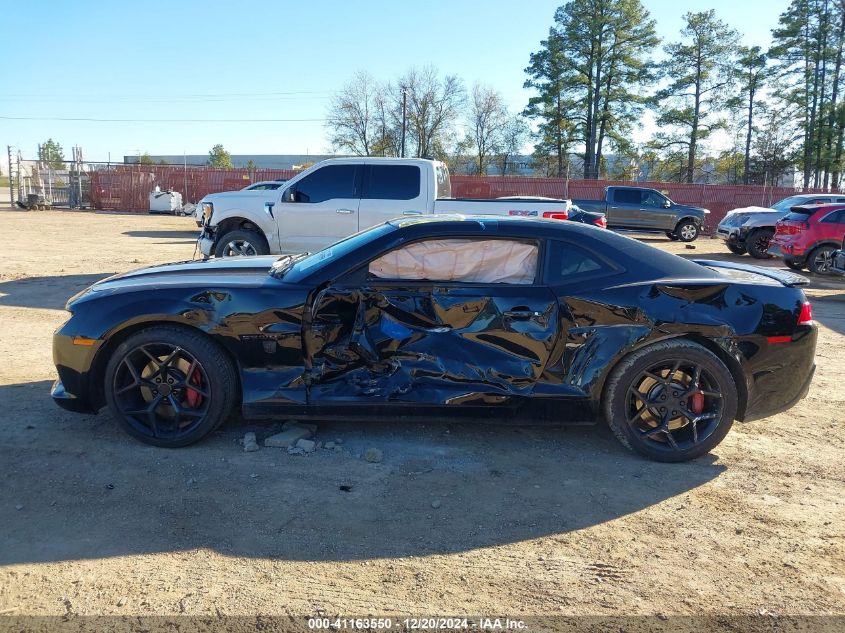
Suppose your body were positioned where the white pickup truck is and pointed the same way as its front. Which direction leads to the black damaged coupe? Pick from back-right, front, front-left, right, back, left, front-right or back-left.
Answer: left

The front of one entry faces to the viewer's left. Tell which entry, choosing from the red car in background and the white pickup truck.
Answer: the white pickup truck

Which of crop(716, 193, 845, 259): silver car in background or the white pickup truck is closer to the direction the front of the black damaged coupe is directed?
the white pickup truck

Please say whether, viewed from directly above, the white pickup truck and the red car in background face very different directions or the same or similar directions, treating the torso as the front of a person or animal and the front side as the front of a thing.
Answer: very different directions

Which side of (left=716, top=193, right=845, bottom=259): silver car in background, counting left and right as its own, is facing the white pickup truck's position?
front

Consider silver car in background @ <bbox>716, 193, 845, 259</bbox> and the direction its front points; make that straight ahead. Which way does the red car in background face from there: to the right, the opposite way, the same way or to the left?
the opposite way

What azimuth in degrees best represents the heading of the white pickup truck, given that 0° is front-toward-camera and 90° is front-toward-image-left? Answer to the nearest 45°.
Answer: approximately 90°

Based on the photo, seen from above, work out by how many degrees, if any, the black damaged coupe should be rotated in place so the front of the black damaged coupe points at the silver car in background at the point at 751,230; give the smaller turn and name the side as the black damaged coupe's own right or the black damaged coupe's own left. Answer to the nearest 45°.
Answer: approximately 135° to the black damaged coupe's own right

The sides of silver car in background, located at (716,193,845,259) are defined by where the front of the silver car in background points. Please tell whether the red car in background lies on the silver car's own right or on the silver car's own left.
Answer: on the silver car's own left

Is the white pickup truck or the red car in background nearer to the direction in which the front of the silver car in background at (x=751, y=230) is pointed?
the white pickup truck

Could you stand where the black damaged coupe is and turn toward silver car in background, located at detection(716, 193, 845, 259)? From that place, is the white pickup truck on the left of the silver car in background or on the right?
left

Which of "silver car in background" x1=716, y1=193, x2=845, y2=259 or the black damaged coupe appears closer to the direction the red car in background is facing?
the silver car in background

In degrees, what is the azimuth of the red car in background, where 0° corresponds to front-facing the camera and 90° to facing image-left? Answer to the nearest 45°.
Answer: approximately 225°

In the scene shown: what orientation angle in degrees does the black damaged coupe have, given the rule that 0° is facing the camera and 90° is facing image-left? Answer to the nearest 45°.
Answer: approximately 90°

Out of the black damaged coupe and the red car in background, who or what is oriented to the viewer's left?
the black damaged coupe

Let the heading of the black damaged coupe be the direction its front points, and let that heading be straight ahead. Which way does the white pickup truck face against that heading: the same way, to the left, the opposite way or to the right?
the same way

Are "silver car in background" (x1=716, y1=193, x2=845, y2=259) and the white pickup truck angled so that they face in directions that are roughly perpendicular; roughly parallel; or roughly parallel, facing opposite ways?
roughly parallel
